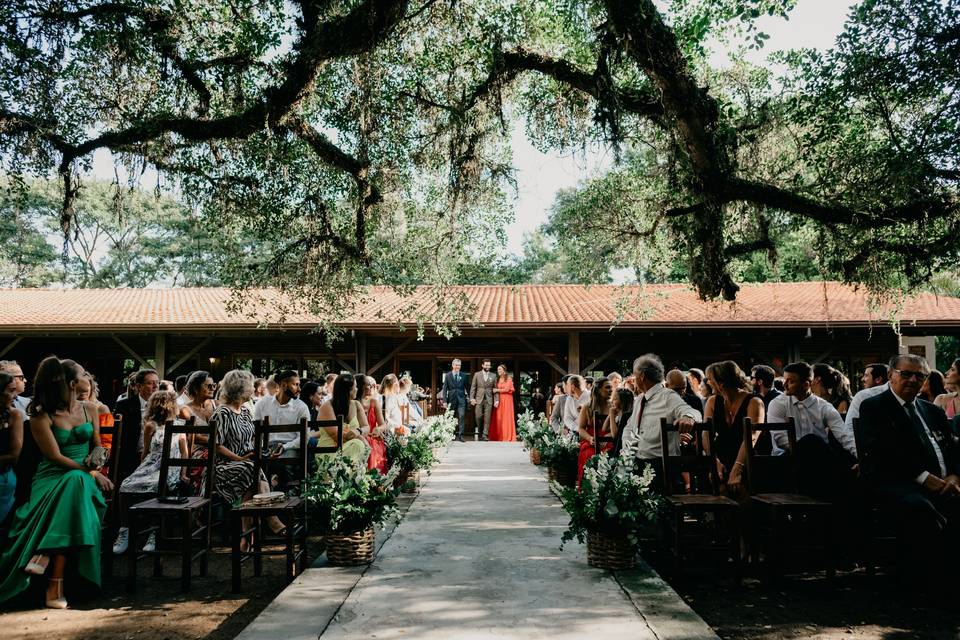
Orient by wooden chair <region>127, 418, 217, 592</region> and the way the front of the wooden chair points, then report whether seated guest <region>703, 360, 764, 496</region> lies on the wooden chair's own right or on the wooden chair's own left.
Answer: on the wooden chair's own left

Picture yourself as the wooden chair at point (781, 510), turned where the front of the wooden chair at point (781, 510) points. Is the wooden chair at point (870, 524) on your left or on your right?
on your left

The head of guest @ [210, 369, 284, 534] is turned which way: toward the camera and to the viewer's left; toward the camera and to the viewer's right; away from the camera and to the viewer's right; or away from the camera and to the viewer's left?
away from the camera and to the viewer's right

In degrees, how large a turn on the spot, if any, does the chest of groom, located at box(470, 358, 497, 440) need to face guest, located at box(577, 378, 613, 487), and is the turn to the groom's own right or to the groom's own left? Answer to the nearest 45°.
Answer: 0° — they already face them

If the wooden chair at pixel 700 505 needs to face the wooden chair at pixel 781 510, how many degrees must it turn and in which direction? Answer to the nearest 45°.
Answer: approximately 45° to its left
